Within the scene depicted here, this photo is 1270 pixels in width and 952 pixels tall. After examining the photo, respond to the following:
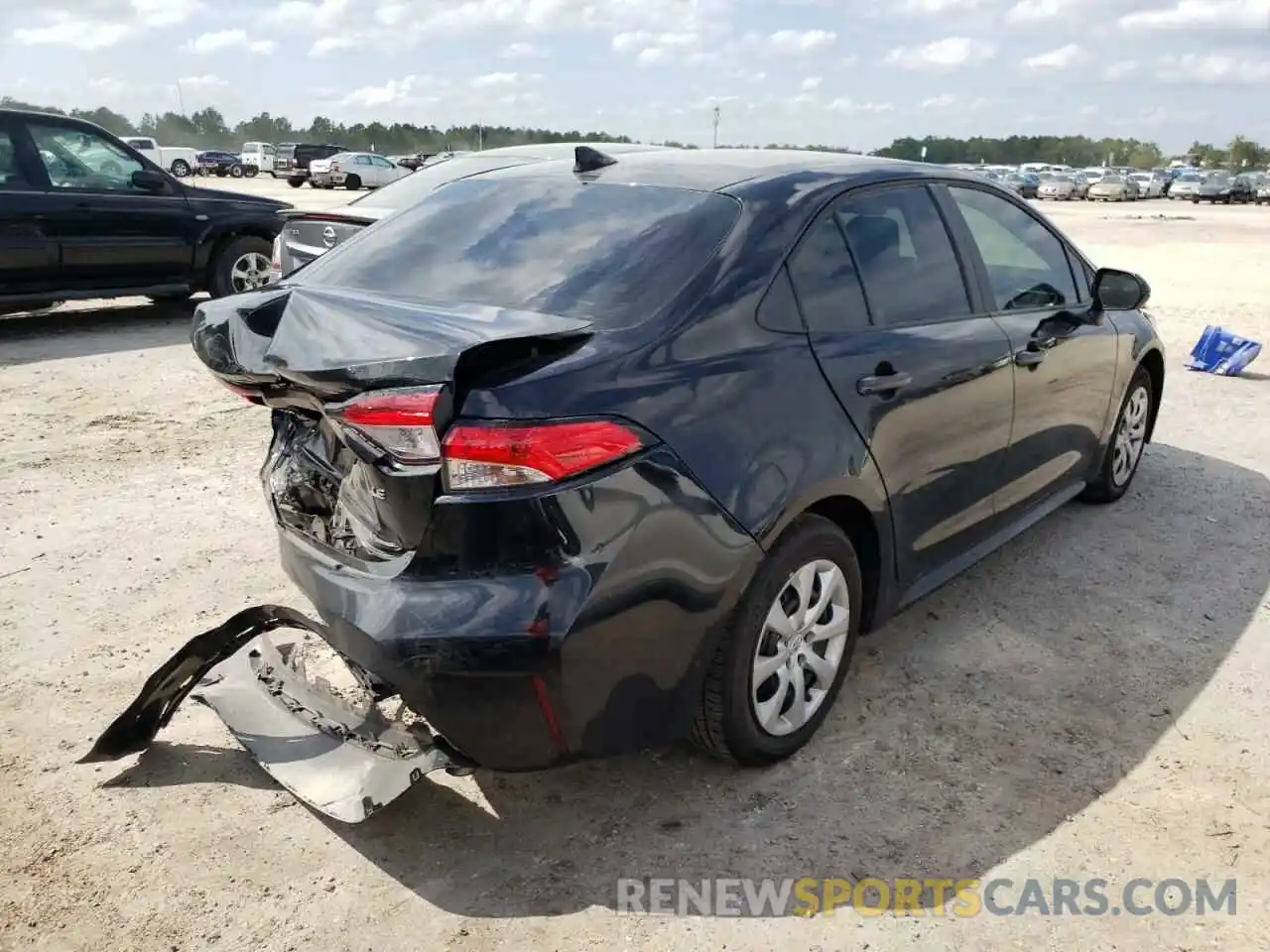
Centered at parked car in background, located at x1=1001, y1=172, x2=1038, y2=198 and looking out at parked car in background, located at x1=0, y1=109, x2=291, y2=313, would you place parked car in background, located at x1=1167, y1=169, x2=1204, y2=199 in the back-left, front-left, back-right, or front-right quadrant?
back-left

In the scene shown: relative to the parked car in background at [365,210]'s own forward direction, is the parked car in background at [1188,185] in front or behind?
in front

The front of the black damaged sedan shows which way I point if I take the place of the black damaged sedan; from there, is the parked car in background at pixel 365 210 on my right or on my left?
on my left

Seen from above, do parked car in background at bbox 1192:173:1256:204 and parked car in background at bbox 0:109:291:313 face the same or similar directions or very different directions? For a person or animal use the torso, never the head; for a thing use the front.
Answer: very different directions

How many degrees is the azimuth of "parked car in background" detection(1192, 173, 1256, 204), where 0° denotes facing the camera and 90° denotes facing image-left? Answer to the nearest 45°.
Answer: approximately 45°

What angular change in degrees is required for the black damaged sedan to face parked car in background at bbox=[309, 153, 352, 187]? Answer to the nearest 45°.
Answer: approximately 45° to its left

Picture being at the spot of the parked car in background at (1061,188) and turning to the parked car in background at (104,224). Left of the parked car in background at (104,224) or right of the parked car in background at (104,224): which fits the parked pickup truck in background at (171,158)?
right

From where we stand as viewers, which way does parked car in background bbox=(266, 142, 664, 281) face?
facing away from the viewer and to the right of the viewer

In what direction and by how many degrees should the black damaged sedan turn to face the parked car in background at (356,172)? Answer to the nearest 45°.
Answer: approximately 45° to its left

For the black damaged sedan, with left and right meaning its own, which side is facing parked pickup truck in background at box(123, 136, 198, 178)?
left

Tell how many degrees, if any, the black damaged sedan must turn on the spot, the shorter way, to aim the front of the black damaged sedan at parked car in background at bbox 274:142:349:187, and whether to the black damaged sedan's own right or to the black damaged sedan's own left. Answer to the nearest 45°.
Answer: approximately 45° to the black damaged sedan's own left

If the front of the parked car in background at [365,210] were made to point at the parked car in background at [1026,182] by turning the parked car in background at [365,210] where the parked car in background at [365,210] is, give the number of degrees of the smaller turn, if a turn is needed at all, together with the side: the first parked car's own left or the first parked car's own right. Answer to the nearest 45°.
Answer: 0° — it already faces it
